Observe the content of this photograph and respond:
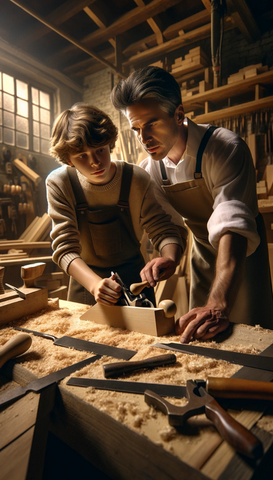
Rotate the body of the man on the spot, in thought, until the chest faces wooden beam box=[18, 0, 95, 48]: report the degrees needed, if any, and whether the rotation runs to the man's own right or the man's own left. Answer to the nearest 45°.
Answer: approximately 90° to the man's own right

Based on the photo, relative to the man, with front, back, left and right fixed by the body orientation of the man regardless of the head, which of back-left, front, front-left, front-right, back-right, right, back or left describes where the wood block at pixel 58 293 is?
right

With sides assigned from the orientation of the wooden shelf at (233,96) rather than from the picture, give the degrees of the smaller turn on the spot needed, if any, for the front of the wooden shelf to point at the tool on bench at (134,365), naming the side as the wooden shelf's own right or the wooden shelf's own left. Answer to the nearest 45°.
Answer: approximately 45° to the wooden shelf's own left

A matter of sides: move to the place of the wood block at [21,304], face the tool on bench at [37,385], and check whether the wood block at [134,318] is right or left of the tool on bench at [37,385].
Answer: left

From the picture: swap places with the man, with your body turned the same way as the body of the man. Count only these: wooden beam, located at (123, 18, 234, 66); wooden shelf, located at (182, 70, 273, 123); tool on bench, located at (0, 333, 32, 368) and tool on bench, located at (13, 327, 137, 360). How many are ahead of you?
2

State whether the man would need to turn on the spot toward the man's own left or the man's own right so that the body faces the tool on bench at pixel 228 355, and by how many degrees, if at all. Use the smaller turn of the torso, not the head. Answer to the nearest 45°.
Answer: approximately 45° to the man's own left

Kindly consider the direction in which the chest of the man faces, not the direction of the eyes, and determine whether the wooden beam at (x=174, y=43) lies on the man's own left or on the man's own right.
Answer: on the man's own right

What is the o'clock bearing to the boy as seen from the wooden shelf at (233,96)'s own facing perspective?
The boy is roughly at 11 o'clock from the wooden shelf.

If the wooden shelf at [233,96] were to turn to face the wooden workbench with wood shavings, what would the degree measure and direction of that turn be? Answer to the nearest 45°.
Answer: approximately 45° to its left

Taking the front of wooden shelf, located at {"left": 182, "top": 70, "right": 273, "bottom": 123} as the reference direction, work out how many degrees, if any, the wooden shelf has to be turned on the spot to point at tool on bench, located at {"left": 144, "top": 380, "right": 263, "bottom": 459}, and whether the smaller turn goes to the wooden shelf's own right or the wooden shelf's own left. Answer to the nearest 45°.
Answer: approximately 45° to the wooden shelf's own left

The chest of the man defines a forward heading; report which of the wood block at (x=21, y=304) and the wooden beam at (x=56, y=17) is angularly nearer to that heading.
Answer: the wood block

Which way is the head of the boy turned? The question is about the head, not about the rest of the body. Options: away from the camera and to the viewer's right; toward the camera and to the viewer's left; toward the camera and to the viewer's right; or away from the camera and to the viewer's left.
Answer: toward the camera and to the viewer's right

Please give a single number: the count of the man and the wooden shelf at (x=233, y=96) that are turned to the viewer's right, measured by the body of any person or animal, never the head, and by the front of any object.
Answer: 0

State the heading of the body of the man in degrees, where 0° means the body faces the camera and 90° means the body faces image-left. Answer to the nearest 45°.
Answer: approximately 45°

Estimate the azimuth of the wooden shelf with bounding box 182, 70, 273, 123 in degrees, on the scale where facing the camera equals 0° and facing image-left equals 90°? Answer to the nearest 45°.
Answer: approximately 45°

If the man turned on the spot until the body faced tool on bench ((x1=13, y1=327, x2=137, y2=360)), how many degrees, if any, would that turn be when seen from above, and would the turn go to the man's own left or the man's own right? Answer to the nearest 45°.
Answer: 0° — they already face it
